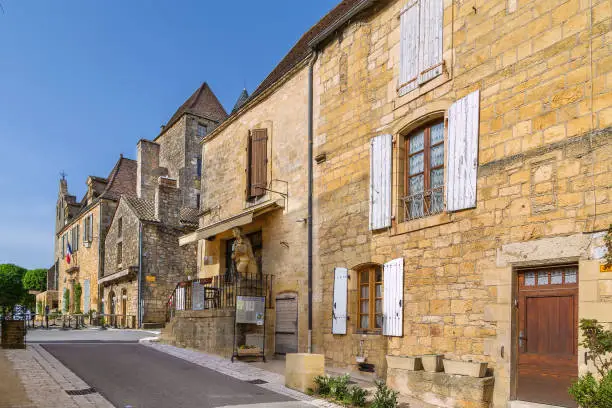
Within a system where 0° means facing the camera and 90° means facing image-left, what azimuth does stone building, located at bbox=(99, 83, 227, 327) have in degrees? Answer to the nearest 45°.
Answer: approximately 45°

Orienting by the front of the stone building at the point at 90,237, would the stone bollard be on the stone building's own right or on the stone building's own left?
on the stone building's own left

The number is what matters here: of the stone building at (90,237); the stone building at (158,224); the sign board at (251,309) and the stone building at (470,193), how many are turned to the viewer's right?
0

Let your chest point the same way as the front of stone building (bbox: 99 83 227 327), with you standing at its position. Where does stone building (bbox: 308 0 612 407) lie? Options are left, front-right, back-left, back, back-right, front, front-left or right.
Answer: front-left

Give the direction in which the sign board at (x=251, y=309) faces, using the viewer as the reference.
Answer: facing the viewer

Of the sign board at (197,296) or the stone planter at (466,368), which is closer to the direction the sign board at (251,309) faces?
the stone planter

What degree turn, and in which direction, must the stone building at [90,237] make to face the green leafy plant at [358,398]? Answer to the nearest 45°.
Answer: approximately 45° to its left

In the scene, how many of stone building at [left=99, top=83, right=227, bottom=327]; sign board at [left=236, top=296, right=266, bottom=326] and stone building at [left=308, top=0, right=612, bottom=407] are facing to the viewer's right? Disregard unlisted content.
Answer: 0

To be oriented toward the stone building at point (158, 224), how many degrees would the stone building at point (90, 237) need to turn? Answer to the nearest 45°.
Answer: approximately 45° to its left

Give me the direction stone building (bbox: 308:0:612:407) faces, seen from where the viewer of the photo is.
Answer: facing the viewer and to the left of the viewer

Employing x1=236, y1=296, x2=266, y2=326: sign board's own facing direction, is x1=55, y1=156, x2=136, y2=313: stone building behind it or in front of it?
behind

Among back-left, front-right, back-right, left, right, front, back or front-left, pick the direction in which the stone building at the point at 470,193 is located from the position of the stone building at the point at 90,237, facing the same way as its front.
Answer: front-left

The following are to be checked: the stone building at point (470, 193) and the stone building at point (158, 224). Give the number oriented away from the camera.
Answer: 0

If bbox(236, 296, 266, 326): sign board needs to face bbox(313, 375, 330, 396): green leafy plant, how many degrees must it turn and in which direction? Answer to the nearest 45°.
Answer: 0° — it already faces it
